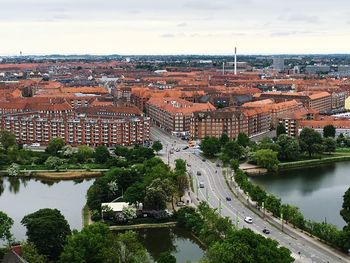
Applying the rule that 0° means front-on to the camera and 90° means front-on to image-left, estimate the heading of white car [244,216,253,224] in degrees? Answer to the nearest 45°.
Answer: approximately 315°

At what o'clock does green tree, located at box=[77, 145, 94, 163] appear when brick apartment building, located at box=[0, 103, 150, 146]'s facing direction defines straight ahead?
The green tree is roughly at 12 o'clock from the brick apartment building.

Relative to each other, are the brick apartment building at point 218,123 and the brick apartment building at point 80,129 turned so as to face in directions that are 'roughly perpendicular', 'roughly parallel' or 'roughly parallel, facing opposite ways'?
roughly parallel

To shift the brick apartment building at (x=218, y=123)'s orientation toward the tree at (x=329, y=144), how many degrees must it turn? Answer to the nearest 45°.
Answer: approximately 45° to its left

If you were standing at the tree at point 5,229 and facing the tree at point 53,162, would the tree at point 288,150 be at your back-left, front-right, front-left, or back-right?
front-right

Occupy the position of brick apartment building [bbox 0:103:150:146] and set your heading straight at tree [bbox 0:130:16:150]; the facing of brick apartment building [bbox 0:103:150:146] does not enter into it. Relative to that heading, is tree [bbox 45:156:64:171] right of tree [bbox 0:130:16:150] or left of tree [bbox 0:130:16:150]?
left

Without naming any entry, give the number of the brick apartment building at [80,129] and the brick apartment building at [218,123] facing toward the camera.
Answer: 2

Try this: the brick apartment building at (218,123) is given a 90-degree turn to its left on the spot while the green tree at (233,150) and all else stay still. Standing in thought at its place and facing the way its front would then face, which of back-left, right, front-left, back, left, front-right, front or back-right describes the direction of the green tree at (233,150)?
right

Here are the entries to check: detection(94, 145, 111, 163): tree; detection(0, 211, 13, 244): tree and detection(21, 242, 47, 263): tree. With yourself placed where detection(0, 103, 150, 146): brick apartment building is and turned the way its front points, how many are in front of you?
3

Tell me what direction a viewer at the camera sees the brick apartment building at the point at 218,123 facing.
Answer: facing the viewer

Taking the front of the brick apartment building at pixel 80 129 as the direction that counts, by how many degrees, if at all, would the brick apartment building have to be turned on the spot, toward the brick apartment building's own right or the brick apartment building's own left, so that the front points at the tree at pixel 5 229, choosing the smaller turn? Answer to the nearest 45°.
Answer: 0° — it already faces it

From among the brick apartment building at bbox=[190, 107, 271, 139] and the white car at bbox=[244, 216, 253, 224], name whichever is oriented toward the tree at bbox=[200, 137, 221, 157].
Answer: the brick apartment building

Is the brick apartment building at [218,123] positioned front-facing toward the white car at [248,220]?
yes

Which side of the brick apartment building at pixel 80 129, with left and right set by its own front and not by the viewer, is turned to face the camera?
front

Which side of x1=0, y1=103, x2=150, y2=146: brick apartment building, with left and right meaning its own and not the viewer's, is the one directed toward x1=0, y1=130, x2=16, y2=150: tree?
right

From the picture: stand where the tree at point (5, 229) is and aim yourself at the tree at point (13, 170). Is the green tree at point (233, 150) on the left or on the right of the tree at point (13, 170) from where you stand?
right
